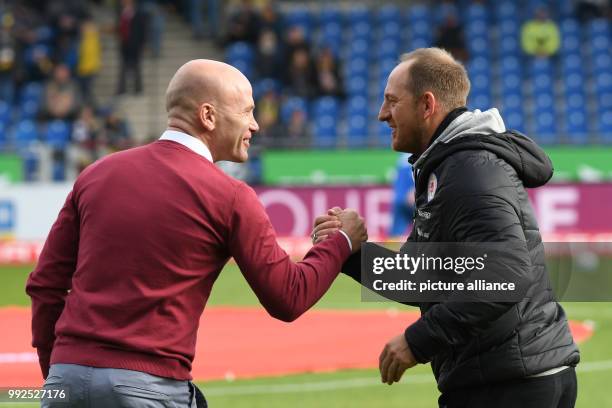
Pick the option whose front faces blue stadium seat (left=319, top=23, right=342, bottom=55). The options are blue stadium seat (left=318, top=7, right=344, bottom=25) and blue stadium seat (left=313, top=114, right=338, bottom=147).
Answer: blue stadium seat (left=318, top=7, right=344, bottom=25)

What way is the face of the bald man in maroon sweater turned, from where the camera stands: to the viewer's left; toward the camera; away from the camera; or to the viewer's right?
to the viewer's right

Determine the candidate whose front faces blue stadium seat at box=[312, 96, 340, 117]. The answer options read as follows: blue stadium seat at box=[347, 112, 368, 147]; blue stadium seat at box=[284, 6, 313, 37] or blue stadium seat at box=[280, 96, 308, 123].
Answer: blue stadium seat at box=[284, 6, 313, 37]

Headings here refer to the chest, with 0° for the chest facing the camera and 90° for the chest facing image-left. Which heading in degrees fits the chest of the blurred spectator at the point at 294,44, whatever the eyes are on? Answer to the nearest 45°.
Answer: approximately 0°

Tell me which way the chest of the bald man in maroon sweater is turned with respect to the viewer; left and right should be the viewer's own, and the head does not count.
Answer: facing away from the viewer and to the right of the viewer

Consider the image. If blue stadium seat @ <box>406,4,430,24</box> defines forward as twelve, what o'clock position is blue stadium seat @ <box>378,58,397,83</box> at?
blue stadium seat @ <box>378,58,397,83</box> is roughly at 1 o'clock from blue stadium seat @ <box>406,4,430,24</box>.

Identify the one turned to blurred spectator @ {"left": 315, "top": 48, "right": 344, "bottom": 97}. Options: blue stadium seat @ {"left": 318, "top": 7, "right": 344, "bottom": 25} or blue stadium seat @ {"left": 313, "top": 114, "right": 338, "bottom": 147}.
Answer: blue stadium seat @ {"left": 318, "top": 7, "right": 344, "bottom": 25}

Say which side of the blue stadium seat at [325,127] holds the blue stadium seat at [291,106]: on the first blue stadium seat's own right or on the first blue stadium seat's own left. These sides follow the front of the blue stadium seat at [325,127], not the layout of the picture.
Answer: on the first blue stadium seat's own right

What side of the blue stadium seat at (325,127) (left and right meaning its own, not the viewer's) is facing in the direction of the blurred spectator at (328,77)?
back

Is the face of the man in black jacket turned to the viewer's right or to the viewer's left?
to the viewer's left

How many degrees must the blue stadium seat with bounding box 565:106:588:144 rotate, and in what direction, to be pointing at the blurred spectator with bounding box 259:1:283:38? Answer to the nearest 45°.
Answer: approximately 90° to its right

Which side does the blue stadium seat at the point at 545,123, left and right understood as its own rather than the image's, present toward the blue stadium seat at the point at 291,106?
right
